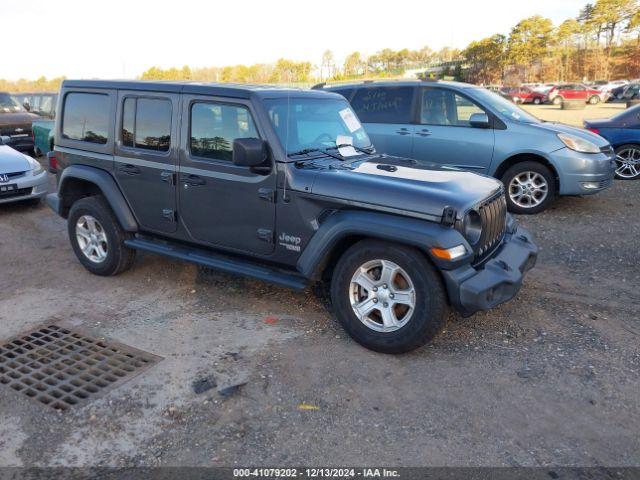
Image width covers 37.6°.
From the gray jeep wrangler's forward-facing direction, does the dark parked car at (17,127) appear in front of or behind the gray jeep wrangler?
behind

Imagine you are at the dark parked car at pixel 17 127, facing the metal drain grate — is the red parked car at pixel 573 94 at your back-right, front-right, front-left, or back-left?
back-left

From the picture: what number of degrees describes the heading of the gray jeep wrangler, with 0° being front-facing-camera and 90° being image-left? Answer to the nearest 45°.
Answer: approximately 315°

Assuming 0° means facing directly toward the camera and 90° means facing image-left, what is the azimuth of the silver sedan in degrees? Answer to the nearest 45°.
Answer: approximately 315°
